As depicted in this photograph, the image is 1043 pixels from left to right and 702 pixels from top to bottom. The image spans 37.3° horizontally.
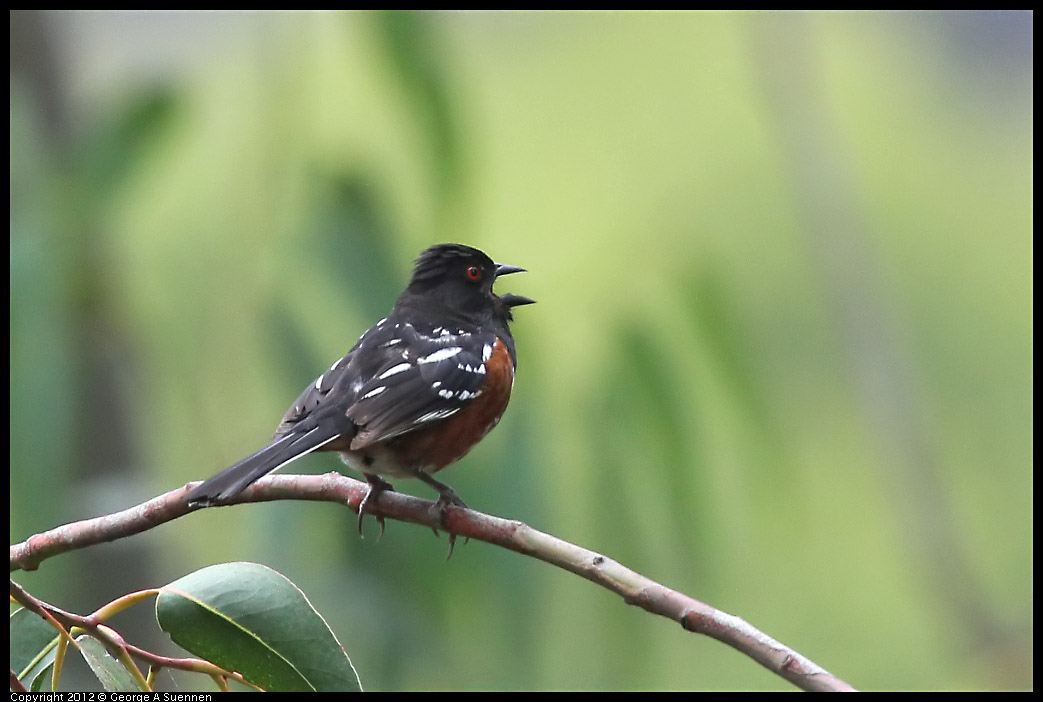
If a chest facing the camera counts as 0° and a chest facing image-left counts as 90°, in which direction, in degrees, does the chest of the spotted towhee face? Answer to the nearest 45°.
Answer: approximately 270°
